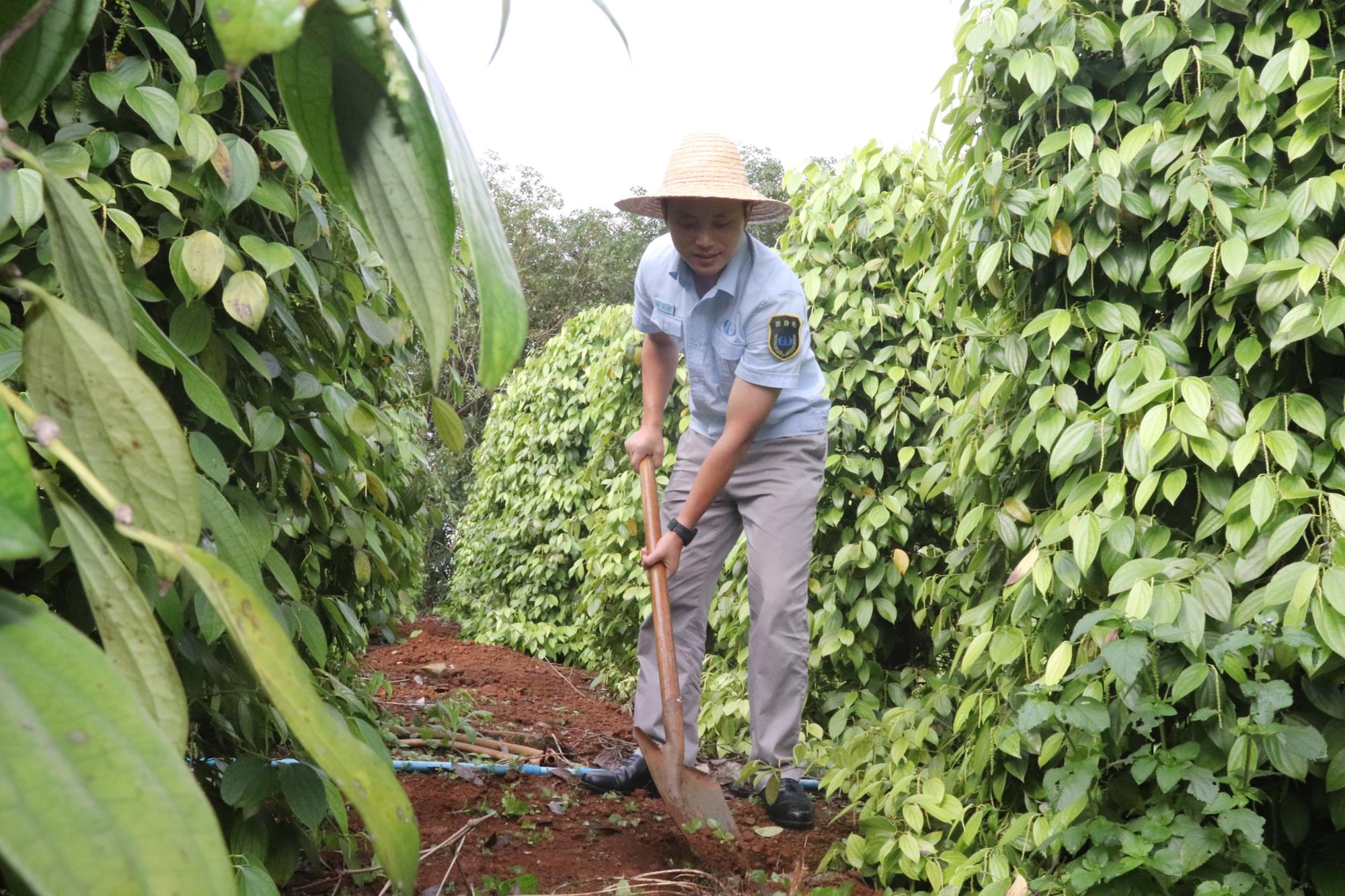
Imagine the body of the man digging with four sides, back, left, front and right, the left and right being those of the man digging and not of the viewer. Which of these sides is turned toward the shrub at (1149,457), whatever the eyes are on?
left

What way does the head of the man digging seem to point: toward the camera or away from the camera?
toward the camera

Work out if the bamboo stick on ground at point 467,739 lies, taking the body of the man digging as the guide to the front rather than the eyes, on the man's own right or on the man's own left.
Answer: on the man's own right

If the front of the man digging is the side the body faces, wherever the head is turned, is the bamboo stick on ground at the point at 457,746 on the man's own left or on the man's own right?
on the man's own right

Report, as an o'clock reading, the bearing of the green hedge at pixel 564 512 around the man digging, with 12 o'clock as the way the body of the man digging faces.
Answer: The green hedge is roughly at 4 o'clock from the man digging.

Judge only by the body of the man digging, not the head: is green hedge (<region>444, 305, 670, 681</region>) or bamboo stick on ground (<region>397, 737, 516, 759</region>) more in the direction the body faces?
the bamboo stick on ground
